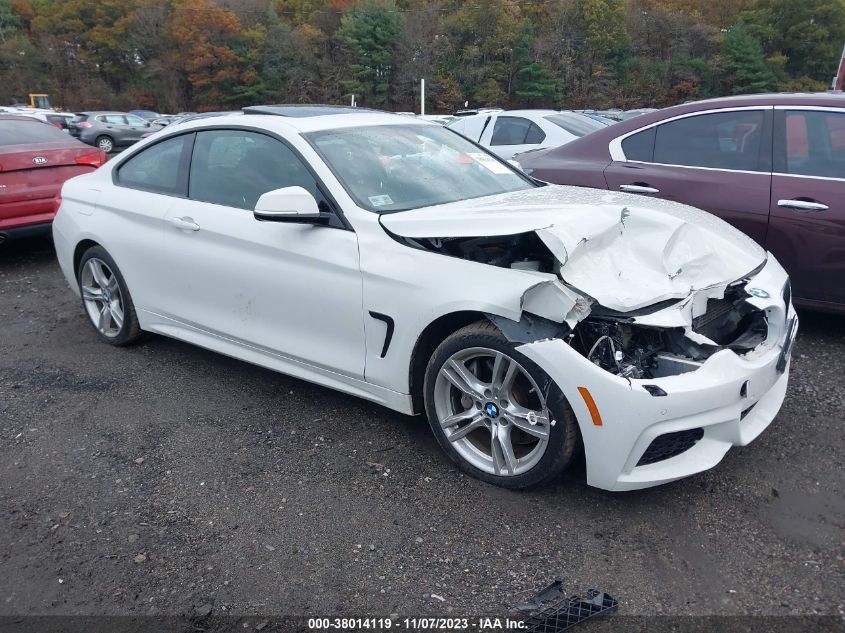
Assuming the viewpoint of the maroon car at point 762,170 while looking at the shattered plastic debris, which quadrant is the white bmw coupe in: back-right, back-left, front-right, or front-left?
front-right

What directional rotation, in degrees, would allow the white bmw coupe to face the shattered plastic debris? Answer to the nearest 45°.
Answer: approximately 45° to its right

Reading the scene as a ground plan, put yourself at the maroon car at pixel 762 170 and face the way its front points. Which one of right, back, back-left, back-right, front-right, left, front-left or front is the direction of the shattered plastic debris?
right

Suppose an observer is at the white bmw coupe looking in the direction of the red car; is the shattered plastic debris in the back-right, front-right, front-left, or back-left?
back-left

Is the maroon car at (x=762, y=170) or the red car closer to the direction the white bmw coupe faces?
the maroon car

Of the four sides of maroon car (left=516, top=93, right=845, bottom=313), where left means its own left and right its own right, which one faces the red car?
back

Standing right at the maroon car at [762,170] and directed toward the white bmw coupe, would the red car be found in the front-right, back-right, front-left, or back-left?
front-right

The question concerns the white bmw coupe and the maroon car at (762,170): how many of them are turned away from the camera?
0

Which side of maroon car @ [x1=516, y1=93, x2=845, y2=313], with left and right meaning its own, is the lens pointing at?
right

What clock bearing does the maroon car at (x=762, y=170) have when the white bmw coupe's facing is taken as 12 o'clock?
The maroon car is roughly at 9 o'clock from the white bmw coupe.

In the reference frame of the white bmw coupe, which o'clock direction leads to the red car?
The red car is roughly at 6 o'clock from the white bmw coupe.
